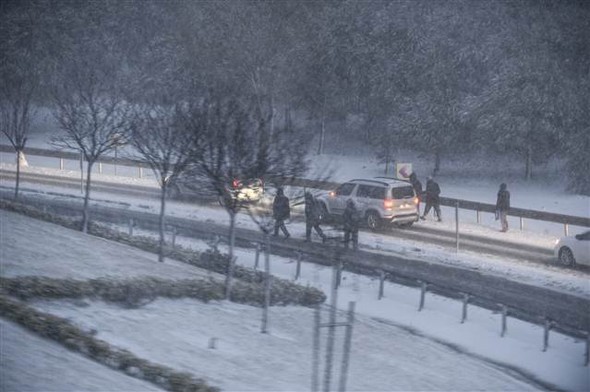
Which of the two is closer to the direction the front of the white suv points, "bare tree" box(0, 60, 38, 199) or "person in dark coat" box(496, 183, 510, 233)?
the bare tree

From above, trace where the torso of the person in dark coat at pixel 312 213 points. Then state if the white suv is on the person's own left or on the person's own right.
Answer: on the person's own right

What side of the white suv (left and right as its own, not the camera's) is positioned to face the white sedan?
back

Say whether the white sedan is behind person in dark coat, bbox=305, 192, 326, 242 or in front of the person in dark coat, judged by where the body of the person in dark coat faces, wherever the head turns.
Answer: behind

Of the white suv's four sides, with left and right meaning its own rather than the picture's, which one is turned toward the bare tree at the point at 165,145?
left

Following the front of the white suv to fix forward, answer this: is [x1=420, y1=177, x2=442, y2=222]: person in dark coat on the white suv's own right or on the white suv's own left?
on the white suv's own right

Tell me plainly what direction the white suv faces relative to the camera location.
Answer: facing away from the viewer and to the left of the viewer

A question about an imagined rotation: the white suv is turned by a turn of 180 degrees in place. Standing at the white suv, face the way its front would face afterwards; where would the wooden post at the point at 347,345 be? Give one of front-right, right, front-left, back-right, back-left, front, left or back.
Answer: front-right
